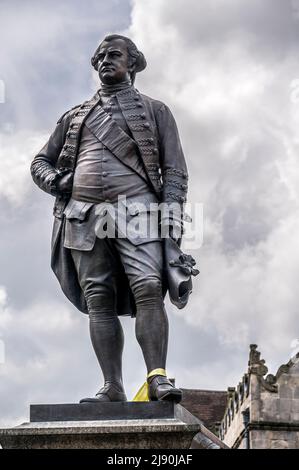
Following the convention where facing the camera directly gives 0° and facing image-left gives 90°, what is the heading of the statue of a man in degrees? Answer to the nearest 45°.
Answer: approximately 0°

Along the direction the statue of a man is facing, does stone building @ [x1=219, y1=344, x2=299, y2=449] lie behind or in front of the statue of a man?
behind
